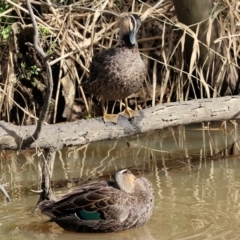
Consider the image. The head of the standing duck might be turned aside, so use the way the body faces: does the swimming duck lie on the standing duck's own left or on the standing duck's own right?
on the standing duck's own right

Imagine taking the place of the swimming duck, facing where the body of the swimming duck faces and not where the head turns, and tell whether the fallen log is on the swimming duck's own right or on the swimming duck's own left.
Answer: on the swimming duck's own left

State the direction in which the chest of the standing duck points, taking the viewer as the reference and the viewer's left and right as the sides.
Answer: facing the viewer and to the right of the viewer

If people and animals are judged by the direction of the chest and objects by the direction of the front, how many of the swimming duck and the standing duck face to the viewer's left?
0

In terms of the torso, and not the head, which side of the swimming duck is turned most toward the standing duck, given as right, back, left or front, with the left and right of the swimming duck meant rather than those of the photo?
left

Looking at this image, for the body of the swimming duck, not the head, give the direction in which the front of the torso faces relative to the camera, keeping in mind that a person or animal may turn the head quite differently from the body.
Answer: to the viewer's right
